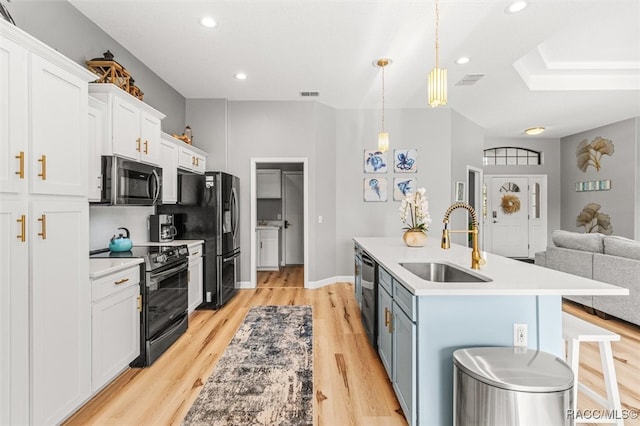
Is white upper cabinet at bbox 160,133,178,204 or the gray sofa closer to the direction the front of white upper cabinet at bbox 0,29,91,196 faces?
the gray sofa

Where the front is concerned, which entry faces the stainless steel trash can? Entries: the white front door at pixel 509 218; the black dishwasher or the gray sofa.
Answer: the white front door

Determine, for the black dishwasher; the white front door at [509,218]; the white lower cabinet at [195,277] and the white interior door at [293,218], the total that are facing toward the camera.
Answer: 2

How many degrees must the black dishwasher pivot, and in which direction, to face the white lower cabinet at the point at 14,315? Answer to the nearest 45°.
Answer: approximately 45° to its left

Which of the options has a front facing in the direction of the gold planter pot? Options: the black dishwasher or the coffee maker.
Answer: the coffee maker

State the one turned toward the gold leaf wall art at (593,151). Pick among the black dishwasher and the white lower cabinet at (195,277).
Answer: the white lower cabinet

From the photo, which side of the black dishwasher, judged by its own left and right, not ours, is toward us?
left

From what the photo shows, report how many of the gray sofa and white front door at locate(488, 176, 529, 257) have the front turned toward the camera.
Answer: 1

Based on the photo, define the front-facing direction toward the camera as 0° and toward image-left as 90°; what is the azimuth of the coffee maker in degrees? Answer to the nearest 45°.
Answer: approximately 315°

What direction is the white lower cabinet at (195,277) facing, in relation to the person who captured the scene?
facing to the right of the viewer
